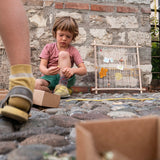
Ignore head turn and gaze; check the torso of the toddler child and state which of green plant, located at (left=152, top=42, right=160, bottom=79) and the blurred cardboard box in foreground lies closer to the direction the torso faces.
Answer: the blurred cardboard box in foreground

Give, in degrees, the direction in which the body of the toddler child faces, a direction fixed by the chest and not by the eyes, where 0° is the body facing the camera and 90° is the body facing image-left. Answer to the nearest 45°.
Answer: approximately 0°

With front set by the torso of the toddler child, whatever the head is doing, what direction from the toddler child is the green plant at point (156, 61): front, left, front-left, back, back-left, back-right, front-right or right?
back-left

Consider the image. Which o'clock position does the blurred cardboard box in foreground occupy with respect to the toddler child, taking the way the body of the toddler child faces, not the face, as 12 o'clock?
The blurred cardboard box in foreground is roughly at 12 o'clock from the toddler child.
